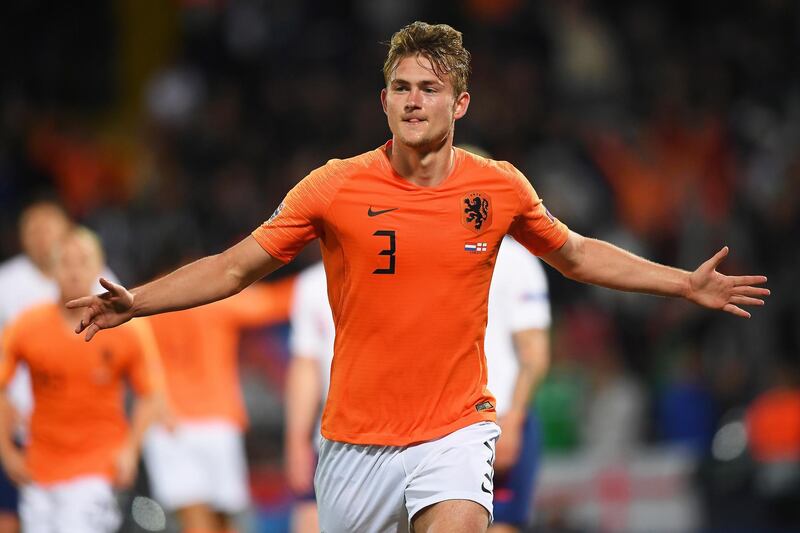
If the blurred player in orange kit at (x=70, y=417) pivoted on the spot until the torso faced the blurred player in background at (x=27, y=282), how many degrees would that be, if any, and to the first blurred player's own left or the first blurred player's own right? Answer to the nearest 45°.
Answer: approximately 180°

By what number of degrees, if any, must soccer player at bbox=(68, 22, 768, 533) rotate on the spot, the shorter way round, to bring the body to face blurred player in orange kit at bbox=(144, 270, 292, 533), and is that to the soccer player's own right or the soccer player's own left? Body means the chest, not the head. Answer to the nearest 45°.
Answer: approximately 180°

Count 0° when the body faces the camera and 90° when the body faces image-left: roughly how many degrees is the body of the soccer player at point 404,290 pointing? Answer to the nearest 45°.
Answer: approximately 0°

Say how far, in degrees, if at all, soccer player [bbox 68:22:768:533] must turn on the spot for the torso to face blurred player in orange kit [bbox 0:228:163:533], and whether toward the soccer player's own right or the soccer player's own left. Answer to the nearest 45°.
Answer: approximately 135° to the soccer player's own right

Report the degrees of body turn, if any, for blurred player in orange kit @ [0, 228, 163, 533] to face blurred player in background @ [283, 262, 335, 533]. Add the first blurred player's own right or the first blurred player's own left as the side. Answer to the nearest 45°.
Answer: approximately 90° to the first blurred player's own left

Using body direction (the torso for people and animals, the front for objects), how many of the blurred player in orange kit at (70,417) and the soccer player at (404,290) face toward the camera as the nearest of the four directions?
2

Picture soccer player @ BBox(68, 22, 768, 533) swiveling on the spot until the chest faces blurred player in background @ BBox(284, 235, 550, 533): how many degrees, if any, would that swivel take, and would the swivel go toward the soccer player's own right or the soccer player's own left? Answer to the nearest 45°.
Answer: approximately 180°
